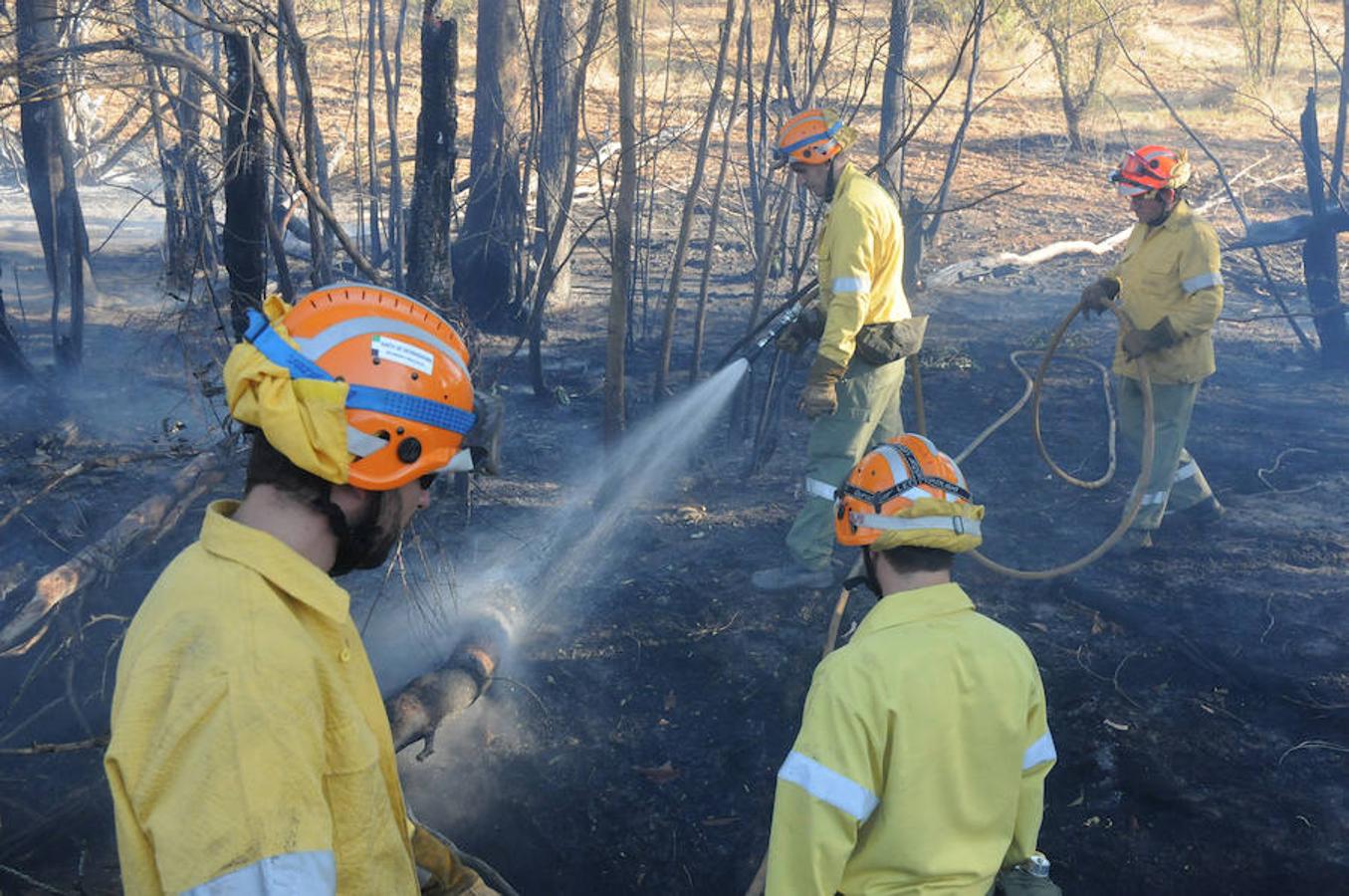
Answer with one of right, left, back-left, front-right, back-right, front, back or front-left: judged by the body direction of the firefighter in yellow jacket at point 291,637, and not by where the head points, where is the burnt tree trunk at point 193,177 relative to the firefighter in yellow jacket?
left

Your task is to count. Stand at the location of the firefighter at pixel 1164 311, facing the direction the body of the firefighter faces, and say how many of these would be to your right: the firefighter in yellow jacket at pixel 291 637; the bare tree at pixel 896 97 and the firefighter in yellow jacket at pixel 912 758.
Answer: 1

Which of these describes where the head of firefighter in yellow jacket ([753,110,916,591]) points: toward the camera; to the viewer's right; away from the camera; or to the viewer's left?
to the viewer's left

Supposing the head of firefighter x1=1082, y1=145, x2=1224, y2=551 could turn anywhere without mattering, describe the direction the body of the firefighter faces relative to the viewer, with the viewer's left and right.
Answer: facing the viewer and to the left of the viewer

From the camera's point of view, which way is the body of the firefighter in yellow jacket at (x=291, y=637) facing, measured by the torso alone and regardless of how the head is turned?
to the viewer's right

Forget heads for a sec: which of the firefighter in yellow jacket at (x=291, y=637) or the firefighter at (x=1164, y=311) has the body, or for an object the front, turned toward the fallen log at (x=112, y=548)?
the firefighter

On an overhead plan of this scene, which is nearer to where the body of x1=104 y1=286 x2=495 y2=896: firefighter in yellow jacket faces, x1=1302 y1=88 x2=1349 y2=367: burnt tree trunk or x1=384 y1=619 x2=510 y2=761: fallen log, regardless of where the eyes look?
the burnt tree trunk

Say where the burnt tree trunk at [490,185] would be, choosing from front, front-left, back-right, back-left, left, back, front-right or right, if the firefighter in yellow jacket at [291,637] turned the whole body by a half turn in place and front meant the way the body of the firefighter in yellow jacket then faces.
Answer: right

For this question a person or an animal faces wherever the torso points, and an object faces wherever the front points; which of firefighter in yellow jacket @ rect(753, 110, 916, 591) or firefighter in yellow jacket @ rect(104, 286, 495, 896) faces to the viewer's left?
firefighter in yellow jacket @ rect(753, 110, 916, 591)

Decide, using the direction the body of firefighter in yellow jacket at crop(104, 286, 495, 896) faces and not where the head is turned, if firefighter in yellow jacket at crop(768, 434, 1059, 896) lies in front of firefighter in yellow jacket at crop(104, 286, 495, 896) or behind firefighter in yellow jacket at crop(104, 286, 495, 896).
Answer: in front

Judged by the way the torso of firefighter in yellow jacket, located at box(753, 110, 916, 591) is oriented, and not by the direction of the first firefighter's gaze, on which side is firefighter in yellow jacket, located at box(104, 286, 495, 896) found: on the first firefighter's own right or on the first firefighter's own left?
on the first firefighter's own left

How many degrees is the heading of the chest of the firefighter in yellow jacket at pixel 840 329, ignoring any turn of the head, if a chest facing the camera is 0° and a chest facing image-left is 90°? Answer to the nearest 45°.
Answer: approximately 90°
